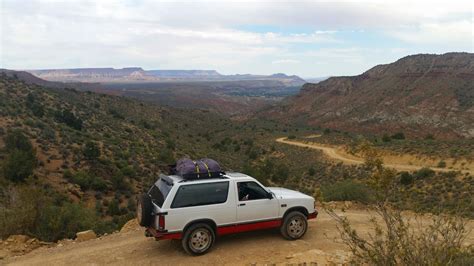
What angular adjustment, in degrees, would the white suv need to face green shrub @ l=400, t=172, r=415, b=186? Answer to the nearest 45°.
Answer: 0° — it already faces it

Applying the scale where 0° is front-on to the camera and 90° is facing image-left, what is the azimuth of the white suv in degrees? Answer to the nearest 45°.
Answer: approximately 225°

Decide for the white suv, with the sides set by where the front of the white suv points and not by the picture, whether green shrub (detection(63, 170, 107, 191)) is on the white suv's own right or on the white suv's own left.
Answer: on the white suv's own left

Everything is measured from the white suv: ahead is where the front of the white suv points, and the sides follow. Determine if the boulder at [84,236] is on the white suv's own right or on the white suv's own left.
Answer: on the white suv's own left

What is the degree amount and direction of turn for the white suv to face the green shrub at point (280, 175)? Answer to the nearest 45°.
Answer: approximately 45° to its left
